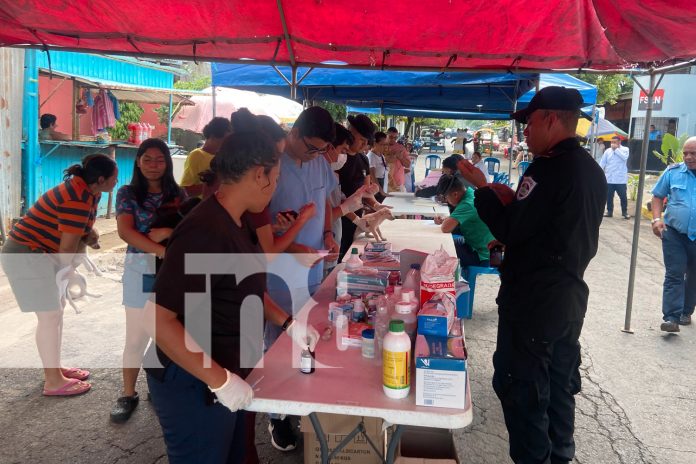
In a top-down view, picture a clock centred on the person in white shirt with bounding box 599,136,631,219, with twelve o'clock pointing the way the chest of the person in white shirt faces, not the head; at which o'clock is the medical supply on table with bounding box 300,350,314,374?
The medical supply on table is roughly at 12 o'clock from the person in white shirt.

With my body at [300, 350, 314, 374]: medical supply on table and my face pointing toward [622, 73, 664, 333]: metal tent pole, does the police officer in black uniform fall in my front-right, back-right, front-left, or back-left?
front-right

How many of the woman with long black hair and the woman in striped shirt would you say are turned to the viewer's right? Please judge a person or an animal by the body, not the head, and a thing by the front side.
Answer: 1

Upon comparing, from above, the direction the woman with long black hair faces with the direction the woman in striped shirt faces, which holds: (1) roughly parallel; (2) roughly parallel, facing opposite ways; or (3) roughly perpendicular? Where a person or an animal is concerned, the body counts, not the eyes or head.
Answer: roughly perpendicular

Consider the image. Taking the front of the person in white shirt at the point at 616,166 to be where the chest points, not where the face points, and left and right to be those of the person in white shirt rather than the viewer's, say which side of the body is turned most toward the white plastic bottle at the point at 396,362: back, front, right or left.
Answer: front

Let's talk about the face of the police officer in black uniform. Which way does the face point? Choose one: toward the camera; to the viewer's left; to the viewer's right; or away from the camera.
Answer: to the viewer's left

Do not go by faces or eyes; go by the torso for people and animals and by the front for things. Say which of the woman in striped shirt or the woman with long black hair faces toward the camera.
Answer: the woman with long black hair

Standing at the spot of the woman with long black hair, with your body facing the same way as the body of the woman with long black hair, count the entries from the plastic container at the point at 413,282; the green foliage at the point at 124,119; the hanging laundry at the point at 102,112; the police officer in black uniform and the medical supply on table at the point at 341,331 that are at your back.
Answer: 2

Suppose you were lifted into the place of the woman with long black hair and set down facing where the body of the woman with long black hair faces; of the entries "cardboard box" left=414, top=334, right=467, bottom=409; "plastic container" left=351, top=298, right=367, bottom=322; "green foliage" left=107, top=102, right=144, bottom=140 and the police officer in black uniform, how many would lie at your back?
1

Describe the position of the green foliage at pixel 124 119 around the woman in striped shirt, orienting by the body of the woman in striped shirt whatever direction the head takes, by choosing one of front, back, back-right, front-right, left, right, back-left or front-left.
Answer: left

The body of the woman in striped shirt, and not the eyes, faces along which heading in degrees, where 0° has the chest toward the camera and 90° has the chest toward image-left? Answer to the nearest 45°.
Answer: approximately 270°

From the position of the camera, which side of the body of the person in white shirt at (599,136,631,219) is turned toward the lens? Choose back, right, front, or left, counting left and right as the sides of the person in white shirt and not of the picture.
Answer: front

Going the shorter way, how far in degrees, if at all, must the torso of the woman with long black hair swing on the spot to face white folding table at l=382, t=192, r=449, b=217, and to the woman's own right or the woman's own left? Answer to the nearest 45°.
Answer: approximately 135° to the woman's own left

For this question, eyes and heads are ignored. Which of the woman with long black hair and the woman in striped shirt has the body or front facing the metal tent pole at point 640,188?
the woman in striped shirt

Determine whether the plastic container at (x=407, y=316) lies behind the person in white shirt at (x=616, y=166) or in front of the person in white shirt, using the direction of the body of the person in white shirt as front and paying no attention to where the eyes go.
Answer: in front

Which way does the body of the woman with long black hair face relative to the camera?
toward the camera
